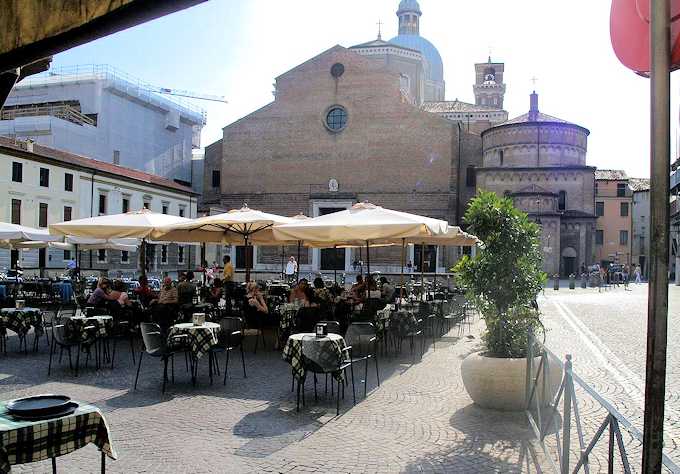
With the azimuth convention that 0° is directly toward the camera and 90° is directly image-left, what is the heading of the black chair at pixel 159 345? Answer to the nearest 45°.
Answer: approximately 225°

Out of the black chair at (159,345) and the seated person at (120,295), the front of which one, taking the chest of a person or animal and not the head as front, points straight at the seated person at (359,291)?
the black chair

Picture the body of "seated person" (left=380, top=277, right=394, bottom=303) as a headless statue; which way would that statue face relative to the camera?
to the viewer's left

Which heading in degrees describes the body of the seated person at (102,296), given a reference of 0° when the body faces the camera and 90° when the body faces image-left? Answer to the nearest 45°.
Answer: approximately 270°

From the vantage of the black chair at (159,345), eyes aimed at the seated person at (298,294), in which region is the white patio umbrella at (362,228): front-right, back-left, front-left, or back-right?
front-right

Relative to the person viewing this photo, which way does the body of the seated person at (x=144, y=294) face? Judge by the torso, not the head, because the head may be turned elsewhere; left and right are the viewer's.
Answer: facing the viewer

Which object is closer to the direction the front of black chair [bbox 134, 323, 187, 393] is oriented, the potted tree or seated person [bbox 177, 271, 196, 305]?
the potted tree

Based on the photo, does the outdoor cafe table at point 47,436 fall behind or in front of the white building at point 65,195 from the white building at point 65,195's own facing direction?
in front

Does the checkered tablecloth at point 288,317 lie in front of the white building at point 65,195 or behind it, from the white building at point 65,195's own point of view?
in front

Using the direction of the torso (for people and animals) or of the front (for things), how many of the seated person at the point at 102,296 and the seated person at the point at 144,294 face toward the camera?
1

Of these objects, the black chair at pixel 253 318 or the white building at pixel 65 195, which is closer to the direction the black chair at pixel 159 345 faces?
the black chair
